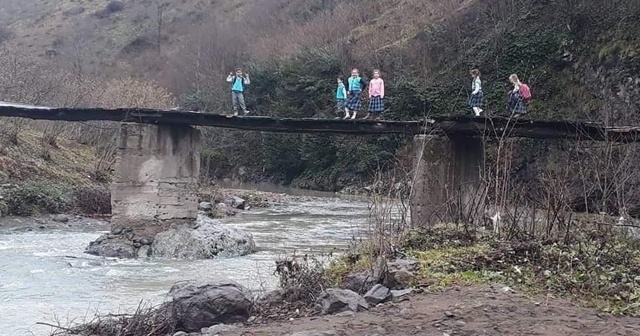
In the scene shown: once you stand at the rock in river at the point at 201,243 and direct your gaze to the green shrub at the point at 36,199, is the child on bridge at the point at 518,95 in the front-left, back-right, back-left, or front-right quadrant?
back-right

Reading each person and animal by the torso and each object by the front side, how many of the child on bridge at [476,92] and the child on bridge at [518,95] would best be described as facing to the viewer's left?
2

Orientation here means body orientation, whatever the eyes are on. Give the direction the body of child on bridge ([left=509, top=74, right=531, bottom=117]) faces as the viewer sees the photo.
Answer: to the viewer's left

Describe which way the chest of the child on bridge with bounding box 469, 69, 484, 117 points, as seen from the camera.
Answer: to the viewer's left

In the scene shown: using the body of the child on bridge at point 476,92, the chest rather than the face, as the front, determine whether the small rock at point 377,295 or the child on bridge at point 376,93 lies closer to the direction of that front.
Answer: the child on bridge

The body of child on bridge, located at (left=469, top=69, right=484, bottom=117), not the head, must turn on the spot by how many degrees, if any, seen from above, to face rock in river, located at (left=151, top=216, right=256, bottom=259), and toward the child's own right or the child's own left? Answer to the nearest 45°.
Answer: approximately 45° to the child's own left

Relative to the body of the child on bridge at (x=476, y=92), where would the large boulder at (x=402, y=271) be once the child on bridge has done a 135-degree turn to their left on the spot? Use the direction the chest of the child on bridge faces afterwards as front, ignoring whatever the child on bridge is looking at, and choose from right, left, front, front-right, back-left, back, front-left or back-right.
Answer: front-right

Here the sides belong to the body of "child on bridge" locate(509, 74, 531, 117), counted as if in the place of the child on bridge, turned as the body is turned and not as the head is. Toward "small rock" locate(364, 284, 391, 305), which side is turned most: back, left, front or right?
left

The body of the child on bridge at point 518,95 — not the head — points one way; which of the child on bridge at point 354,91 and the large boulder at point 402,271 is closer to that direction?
the child on bridge

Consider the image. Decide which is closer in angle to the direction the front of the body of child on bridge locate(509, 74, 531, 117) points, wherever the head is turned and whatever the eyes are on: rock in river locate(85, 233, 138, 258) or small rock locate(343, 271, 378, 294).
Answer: the rock in river
